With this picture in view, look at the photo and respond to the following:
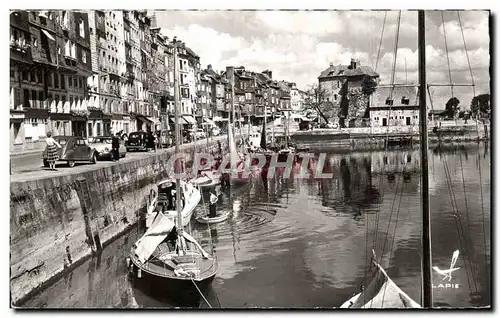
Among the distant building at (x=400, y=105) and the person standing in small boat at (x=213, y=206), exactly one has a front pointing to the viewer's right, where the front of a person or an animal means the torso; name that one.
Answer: the person standing in small boat

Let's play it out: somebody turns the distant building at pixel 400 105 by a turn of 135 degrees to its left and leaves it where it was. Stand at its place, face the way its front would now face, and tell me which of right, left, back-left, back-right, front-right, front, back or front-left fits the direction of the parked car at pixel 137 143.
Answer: back-right

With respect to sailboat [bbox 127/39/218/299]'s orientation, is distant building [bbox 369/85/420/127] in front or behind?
in front

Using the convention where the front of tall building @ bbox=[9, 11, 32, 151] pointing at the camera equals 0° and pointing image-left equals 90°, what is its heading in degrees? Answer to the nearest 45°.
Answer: approximately 315°

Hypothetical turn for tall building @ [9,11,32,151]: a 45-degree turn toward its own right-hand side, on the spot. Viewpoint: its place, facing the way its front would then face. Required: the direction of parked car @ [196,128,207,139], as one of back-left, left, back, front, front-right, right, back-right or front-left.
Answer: back-left

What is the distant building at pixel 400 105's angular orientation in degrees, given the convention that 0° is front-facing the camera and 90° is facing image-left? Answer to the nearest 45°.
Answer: approximately 0°

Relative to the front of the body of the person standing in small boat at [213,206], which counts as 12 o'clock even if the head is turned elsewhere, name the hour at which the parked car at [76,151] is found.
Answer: The parked car is roughly at 5 o'clock from the person standing in small boat.

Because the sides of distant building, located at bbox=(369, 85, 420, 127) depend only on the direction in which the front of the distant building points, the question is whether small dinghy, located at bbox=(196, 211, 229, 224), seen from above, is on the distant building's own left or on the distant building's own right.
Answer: on the distant building's own right

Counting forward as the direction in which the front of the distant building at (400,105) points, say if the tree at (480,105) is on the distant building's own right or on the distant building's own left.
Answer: on the distant building's own left
